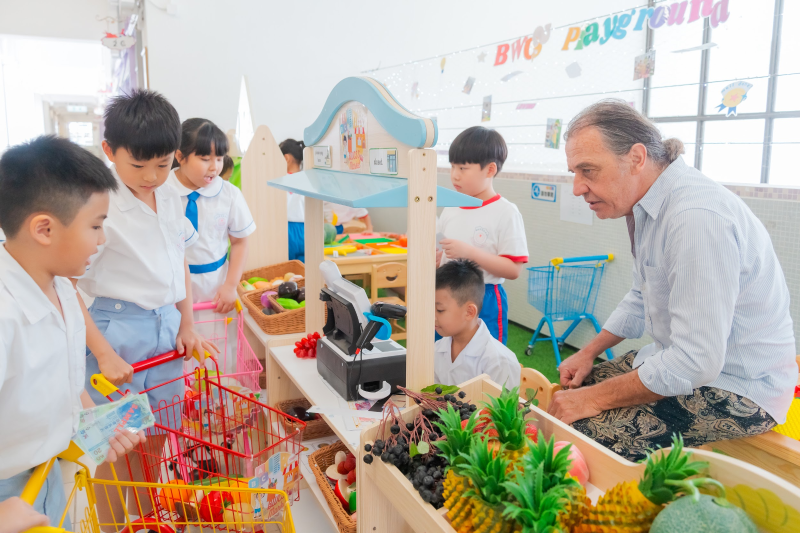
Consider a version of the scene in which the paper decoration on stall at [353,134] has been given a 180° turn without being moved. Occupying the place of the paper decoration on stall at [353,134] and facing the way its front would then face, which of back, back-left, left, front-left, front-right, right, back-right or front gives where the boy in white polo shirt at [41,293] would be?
back

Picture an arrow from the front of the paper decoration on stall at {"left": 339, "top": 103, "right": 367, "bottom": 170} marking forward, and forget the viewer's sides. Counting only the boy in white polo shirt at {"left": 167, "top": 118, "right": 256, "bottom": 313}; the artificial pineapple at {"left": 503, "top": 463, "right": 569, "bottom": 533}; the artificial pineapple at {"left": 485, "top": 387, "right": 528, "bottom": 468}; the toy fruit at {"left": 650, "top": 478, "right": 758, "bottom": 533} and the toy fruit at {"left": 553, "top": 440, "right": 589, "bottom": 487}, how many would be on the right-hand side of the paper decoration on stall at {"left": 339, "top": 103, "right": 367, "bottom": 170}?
1

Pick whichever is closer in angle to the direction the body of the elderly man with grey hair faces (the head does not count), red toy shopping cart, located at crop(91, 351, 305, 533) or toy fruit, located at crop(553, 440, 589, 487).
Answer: the red toy shopping cart

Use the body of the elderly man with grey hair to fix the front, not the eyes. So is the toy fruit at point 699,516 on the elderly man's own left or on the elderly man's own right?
on the elderly man's own left

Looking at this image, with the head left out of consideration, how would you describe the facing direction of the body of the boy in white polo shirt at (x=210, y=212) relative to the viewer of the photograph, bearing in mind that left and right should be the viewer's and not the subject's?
facing the viewer

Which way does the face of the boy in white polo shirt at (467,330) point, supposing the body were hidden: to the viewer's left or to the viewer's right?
to the viewer's left

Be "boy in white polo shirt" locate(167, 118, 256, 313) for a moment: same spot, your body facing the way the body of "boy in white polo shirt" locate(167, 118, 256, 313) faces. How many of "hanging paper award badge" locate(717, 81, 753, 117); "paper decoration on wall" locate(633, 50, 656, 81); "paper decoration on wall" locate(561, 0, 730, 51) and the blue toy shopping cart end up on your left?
4

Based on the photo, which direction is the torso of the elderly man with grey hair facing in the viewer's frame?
to the viewer's left

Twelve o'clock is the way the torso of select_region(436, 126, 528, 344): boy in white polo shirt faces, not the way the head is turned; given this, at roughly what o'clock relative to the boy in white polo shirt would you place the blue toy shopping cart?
The blue toy shopping cart is roughly at 5 o'clock from the boy in white polo shirt.

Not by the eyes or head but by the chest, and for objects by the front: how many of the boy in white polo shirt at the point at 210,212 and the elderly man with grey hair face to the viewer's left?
1

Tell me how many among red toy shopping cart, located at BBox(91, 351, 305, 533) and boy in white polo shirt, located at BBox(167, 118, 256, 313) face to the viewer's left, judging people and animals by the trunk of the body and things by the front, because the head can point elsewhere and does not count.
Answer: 0

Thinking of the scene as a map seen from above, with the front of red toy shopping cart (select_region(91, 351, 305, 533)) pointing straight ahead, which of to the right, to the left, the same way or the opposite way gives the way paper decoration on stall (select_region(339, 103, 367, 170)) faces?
to the right

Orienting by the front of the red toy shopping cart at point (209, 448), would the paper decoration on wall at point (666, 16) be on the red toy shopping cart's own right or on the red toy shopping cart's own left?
on the red toy shopping cart's own left

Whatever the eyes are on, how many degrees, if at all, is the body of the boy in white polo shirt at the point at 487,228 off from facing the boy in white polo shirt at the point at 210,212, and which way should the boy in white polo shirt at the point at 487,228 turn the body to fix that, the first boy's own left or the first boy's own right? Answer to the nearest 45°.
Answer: approximately 45° to the first boy's own right

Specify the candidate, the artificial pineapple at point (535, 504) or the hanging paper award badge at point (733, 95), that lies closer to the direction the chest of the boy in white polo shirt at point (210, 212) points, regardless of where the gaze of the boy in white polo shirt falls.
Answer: the artificial pineapple
